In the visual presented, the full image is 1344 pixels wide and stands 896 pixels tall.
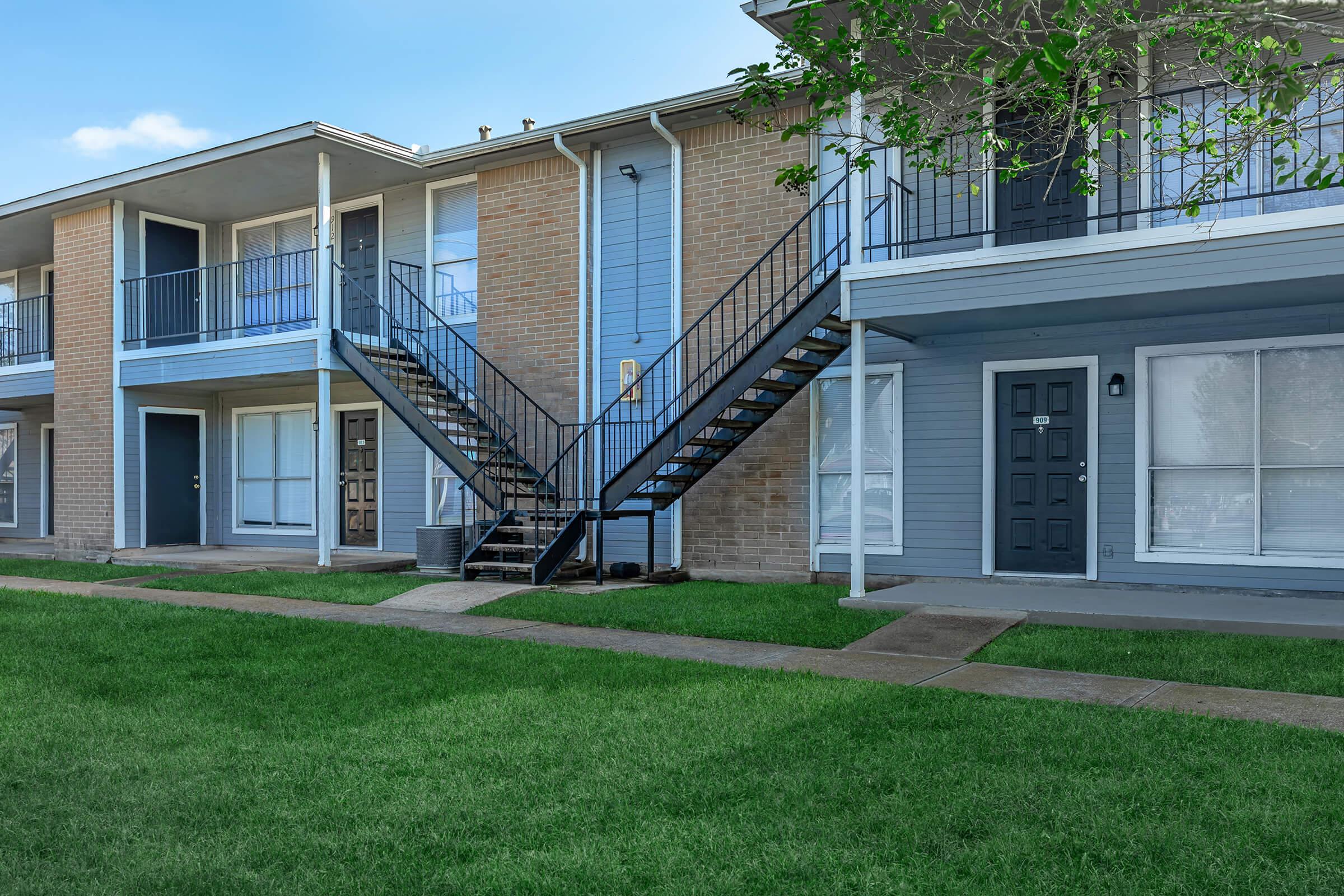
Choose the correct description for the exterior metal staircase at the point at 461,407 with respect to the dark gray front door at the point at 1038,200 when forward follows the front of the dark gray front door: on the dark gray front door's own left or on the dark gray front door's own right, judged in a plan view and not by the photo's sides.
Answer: on the dark gray front door's own right

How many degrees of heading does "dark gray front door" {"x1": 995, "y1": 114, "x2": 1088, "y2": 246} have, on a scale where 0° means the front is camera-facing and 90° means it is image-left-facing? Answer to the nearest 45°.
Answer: approximately 0°

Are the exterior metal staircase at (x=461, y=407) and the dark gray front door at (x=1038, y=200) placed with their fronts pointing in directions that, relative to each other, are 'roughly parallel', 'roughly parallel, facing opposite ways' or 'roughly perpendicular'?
roughly perpendicular
